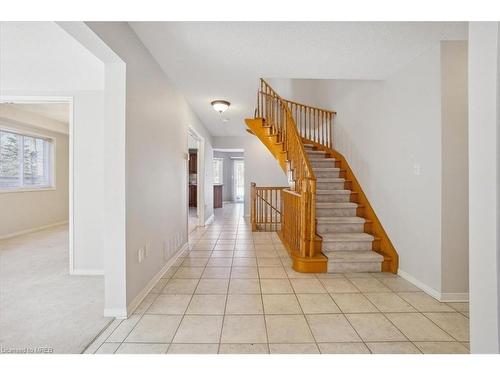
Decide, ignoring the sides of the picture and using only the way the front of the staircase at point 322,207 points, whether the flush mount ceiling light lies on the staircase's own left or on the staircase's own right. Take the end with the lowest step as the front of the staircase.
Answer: on the staircase's own right

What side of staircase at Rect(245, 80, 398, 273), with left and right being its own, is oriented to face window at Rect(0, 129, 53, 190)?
right

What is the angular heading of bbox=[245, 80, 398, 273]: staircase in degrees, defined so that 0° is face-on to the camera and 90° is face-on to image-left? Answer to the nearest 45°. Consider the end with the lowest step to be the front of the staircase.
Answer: approximately 0°
